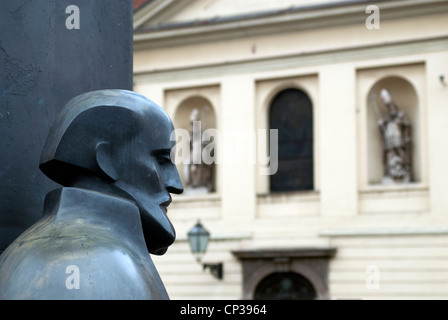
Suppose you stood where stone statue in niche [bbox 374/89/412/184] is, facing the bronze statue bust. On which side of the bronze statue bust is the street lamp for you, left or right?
right

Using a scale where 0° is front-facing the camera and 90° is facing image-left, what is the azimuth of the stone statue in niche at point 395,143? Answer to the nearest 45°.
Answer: approximately 45°

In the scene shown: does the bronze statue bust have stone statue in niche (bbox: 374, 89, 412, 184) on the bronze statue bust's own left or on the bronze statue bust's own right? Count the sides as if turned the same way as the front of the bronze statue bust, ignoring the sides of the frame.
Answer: on the bronze statue bust's own left

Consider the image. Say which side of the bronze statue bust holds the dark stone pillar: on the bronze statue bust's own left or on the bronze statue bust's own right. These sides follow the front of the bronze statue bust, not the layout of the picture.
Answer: on the bronze statue bust's own left

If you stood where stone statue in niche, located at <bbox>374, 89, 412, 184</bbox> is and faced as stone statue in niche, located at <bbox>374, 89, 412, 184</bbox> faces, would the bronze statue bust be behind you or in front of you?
in front

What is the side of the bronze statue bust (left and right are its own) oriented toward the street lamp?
left

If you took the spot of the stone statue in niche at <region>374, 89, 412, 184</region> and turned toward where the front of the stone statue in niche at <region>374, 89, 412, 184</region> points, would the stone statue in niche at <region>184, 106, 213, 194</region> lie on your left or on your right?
on your right

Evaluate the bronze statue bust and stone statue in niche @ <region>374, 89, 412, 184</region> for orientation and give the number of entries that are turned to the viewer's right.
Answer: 1

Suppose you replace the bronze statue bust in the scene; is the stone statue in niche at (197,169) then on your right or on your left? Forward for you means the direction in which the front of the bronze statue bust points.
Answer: on your left

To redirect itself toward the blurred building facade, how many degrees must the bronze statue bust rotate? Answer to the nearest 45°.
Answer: approximately 90° to its left

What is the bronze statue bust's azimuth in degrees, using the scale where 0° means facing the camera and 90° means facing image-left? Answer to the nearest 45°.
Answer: approximately 270°
